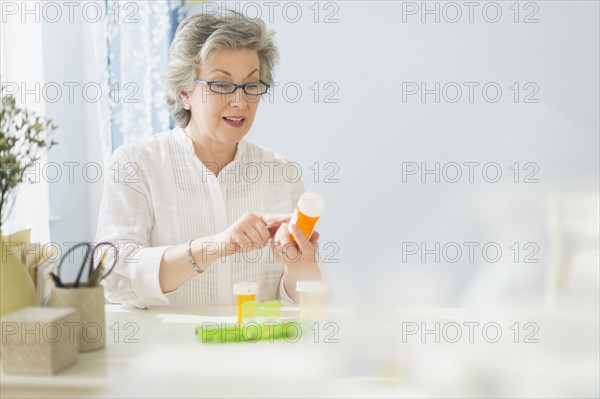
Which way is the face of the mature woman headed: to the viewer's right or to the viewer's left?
to the viewer's right

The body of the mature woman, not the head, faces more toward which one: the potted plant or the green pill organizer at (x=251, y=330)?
the green pill organizer

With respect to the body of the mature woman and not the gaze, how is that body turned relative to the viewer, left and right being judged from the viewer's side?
facing the viewer and to the right of the viewer

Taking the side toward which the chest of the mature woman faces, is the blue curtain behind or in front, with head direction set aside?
behind

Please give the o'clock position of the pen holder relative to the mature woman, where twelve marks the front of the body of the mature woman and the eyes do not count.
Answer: The pen holder is roughly at 2 o'clock from the mature woman.

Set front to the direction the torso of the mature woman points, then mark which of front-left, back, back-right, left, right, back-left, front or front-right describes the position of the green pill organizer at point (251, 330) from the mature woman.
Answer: front-right

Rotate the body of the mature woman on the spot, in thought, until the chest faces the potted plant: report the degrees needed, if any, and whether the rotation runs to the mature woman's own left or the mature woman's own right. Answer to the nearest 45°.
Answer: approximately 90° to the mature woman's own right

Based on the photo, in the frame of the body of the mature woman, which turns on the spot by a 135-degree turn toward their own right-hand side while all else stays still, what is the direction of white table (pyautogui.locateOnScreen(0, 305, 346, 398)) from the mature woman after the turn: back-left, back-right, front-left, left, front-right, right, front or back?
left

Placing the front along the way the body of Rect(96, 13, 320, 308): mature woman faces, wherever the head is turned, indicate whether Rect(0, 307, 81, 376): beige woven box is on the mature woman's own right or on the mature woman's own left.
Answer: on the mature woman's own right
